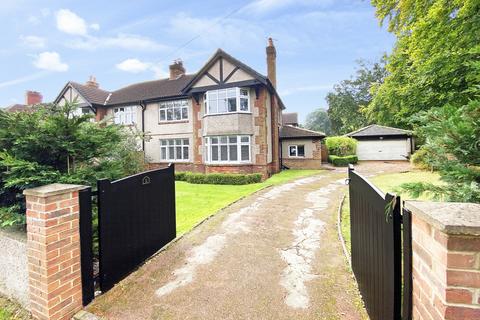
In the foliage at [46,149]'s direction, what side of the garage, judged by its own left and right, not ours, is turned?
front

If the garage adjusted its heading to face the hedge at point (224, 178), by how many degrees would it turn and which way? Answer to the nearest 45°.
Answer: approximately 45° to its right

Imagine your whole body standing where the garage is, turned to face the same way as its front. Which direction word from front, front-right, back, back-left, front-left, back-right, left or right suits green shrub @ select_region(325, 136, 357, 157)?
front-right

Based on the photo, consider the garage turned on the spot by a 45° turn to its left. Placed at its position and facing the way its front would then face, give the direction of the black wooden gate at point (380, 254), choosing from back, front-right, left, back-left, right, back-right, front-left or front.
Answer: front-right

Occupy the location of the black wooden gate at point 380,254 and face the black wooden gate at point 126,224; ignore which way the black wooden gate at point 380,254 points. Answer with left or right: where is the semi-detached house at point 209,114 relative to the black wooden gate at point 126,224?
right

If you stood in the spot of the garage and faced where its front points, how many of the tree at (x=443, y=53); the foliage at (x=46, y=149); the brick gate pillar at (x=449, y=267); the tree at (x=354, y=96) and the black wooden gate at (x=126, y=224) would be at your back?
1

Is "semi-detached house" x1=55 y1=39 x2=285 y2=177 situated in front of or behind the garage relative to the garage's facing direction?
in front

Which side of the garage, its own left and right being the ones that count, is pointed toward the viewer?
front

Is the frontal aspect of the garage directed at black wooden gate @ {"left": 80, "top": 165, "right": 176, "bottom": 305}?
yes

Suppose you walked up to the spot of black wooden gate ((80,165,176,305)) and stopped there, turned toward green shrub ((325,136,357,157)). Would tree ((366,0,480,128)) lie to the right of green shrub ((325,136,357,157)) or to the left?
right

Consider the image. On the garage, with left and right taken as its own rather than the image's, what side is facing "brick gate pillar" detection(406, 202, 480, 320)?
front

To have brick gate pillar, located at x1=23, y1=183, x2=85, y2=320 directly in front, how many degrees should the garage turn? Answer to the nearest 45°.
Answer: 0° — it already faces it
